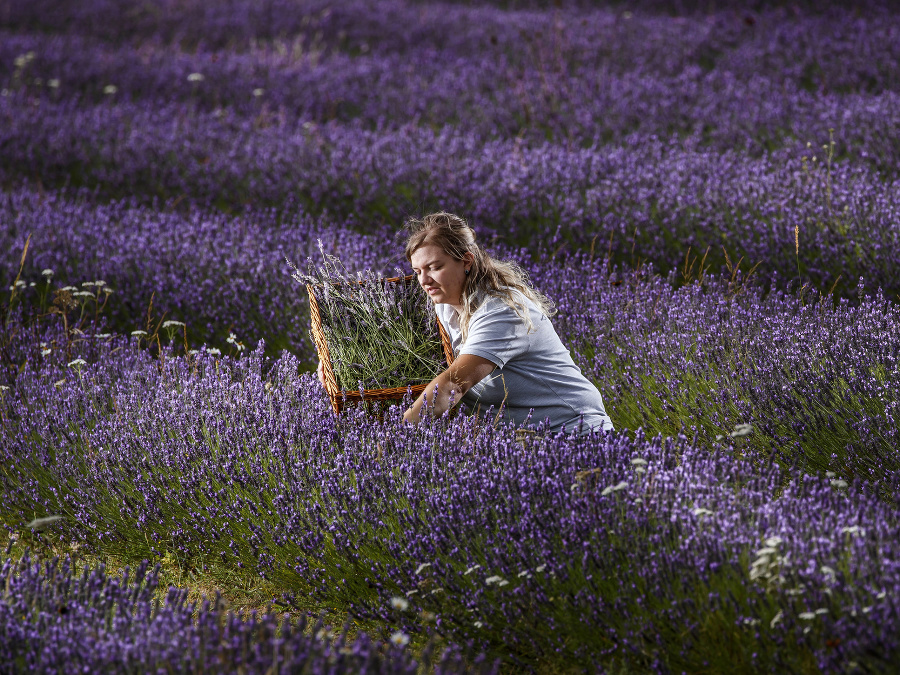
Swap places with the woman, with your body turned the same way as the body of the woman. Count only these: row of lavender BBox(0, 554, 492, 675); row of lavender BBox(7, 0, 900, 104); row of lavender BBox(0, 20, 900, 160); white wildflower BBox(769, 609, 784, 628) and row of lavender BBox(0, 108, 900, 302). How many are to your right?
3

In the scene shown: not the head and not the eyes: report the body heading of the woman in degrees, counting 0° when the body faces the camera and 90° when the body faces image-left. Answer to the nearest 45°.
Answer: approximately 90°

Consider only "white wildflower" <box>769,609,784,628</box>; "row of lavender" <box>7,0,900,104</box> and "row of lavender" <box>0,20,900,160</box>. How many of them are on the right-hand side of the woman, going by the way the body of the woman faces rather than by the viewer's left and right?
2

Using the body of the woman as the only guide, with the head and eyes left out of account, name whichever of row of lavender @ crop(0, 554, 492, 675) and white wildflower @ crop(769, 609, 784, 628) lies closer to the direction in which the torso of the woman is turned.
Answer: the row of lavender

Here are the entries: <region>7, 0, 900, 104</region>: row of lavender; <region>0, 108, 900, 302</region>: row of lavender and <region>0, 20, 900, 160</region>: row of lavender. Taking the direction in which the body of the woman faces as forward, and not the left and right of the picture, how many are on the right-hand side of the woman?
3

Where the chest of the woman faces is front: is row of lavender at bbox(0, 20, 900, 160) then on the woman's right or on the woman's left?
on the woman's right

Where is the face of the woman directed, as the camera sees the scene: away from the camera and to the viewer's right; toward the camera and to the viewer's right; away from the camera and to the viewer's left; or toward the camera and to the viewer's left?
toward the camera and to the viewer's left

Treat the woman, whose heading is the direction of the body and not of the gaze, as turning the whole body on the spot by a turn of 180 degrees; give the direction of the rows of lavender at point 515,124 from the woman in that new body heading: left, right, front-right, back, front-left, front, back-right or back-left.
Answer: left
